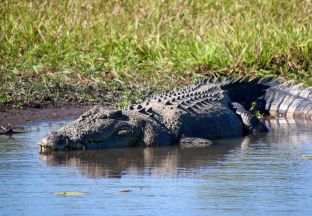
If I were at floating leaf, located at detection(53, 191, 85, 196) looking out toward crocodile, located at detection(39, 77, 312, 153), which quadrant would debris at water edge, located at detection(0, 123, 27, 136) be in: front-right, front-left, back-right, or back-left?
front-left

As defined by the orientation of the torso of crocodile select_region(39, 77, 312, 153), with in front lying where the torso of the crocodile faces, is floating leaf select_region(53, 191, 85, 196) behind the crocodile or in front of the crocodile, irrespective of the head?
in front

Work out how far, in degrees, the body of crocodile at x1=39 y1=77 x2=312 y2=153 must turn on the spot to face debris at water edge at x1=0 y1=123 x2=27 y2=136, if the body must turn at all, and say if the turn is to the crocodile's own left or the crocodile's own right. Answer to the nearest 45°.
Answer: approximately 45° to the crocodile's own right
